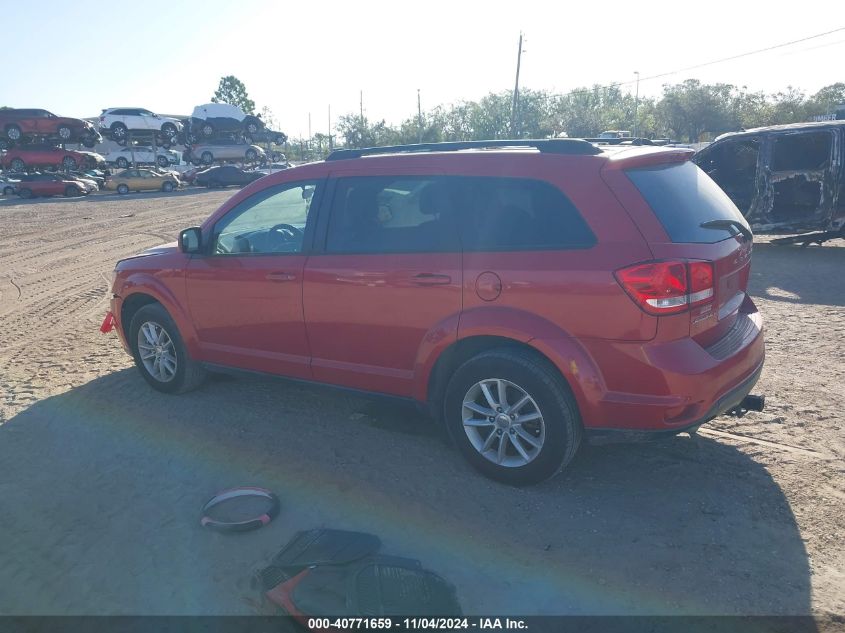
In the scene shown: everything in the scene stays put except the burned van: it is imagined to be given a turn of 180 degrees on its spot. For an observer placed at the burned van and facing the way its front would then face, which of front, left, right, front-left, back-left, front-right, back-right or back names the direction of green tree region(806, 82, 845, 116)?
left

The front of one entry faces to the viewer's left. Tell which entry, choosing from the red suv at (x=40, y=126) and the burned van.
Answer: the burned van

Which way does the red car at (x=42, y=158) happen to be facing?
to the viewer's right

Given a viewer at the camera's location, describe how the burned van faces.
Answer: facing to the left of the viewer

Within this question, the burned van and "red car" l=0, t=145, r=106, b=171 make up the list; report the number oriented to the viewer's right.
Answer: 1

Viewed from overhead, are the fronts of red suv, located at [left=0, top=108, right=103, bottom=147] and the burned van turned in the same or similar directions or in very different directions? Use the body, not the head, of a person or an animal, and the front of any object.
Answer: very different directions

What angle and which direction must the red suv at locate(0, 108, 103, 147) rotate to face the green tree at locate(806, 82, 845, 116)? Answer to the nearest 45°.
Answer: approximately 45° to its left

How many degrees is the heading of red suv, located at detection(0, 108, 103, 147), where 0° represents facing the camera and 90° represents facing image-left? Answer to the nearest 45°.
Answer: approximately 315°
